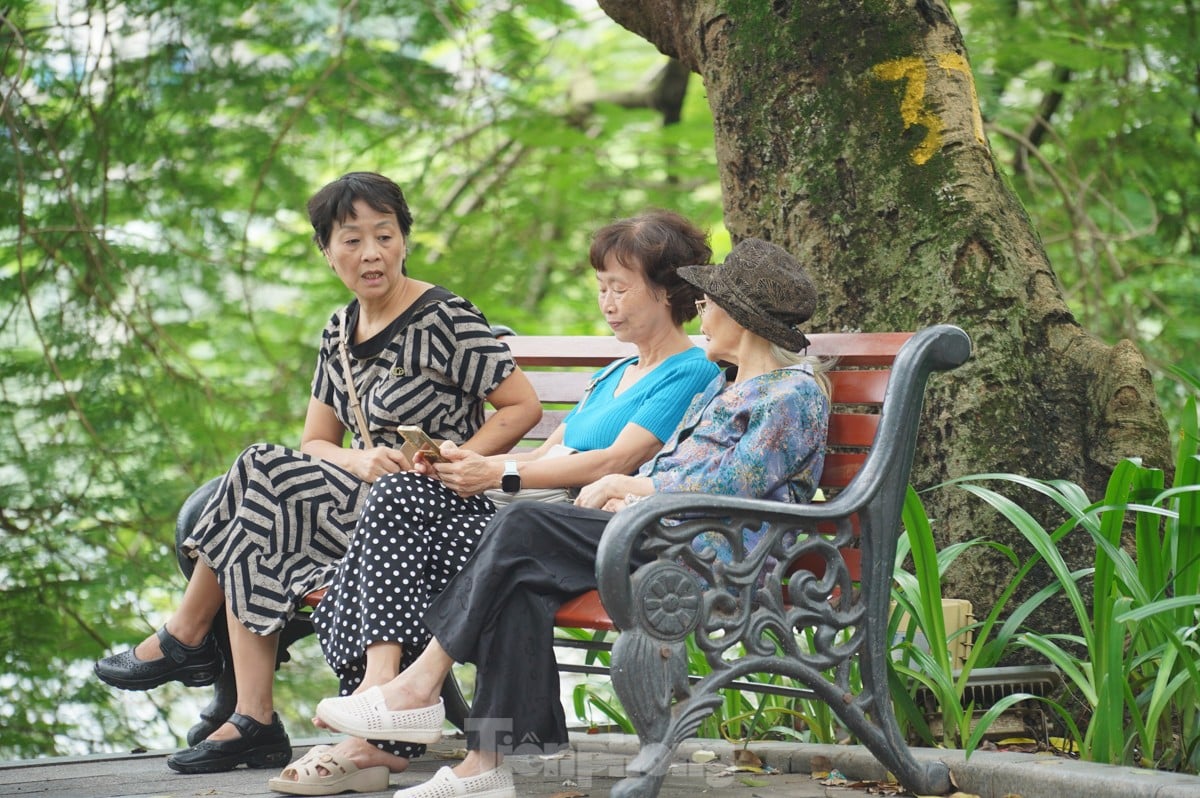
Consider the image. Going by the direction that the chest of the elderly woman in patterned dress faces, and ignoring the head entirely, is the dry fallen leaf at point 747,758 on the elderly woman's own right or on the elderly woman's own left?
on the elderly woman's own left

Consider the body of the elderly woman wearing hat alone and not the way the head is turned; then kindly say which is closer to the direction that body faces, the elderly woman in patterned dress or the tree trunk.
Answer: the elderly woman in patterned dress

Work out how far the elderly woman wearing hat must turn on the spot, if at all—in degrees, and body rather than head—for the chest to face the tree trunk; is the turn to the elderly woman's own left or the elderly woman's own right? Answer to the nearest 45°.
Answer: approximately 135° to the elderly woman's own right

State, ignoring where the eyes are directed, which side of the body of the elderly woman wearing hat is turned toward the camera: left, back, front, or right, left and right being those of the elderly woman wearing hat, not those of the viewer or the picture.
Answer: left

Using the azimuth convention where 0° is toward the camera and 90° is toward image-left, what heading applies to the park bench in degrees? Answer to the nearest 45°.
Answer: approximately 45°

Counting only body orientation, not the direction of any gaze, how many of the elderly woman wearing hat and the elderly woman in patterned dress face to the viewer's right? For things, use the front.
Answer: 0
